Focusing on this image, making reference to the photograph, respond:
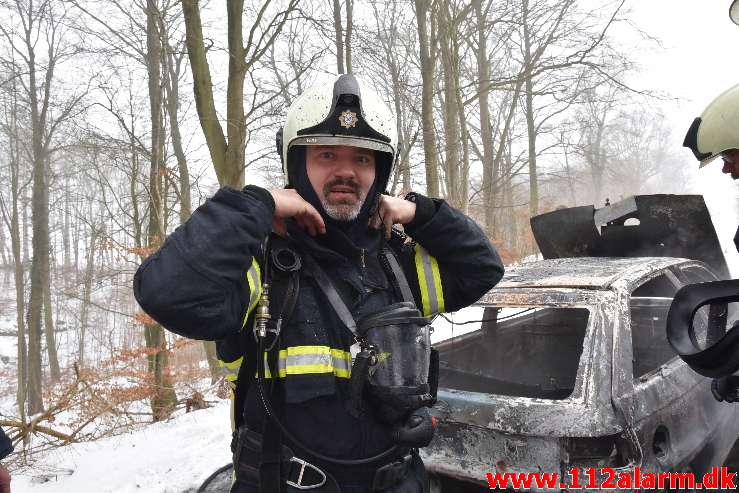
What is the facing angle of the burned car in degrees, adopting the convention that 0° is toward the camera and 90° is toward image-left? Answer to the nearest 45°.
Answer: approximately 225°

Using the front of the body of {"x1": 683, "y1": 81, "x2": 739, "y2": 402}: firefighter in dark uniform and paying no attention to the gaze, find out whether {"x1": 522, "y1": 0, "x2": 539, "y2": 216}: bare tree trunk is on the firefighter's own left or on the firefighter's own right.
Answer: on the firefighter's own right

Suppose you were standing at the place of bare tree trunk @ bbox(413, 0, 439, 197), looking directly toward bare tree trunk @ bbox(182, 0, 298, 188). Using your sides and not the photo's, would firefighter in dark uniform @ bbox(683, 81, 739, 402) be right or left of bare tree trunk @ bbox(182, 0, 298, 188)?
left

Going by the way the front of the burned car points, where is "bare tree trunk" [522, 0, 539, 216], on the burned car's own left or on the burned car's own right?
on the burned car's own left

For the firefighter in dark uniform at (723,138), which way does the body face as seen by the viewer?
to the viewer's left

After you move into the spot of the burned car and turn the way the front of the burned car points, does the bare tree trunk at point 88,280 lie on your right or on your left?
on your left

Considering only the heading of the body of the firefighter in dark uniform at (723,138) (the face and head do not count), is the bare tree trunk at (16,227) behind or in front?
in front

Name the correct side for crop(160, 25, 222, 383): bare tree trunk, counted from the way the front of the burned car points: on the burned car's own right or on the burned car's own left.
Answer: on the burned car's own left

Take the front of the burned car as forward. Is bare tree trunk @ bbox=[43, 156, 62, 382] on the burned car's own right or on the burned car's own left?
on the burned car's own left
